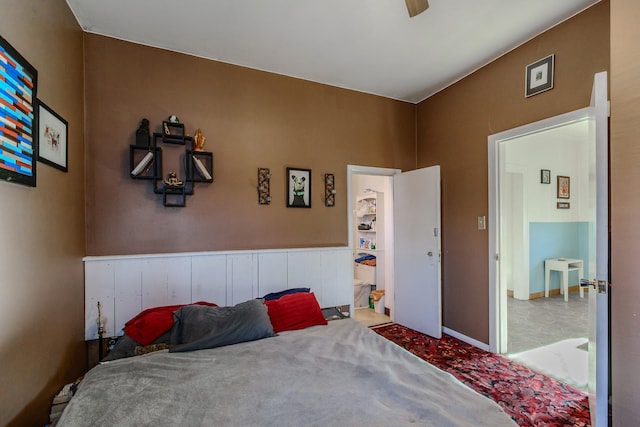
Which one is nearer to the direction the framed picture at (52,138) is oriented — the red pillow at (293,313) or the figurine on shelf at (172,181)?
the red pillow

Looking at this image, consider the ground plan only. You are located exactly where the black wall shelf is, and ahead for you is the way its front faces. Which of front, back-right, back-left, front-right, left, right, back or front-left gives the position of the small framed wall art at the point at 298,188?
left

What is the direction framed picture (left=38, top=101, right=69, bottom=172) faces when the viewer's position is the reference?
facing the viewer and to the right of the viewer

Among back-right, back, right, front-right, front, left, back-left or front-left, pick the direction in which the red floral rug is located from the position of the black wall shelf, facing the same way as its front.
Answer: front-left

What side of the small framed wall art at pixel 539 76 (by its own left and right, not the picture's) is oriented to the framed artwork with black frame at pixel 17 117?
front

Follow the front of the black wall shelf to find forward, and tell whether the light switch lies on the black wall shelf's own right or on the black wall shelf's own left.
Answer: on the black wall shelf's own left

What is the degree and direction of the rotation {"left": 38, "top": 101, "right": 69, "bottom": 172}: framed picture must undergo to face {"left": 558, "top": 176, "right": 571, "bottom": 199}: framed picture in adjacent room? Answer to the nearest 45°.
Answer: approximately 45° to its left

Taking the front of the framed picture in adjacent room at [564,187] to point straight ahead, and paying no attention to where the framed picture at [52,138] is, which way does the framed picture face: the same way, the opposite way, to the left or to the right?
to the left

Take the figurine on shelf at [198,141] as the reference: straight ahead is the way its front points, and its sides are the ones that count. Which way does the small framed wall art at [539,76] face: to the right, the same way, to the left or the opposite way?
to the right

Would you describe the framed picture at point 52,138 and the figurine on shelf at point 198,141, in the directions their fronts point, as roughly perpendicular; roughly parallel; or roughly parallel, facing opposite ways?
roughly perpendicular

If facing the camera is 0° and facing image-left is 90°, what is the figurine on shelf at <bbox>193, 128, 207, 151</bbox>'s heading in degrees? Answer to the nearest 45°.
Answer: approximately 0°

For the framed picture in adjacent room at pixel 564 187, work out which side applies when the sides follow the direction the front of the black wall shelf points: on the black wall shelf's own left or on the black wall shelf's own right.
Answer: on the black wall shelf's own left

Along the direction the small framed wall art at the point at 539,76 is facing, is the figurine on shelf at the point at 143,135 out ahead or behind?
ahead

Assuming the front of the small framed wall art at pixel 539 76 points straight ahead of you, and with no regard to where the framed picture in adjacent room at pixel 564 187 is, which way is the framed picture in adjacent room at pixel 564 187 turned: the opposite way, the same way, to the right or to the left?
to the left
